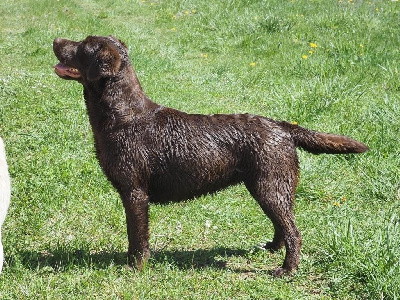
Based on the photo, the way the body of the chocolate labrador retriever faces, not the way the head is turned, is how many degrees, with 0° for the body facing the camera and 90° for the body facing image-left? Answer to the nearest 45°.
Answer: approximately 90°
